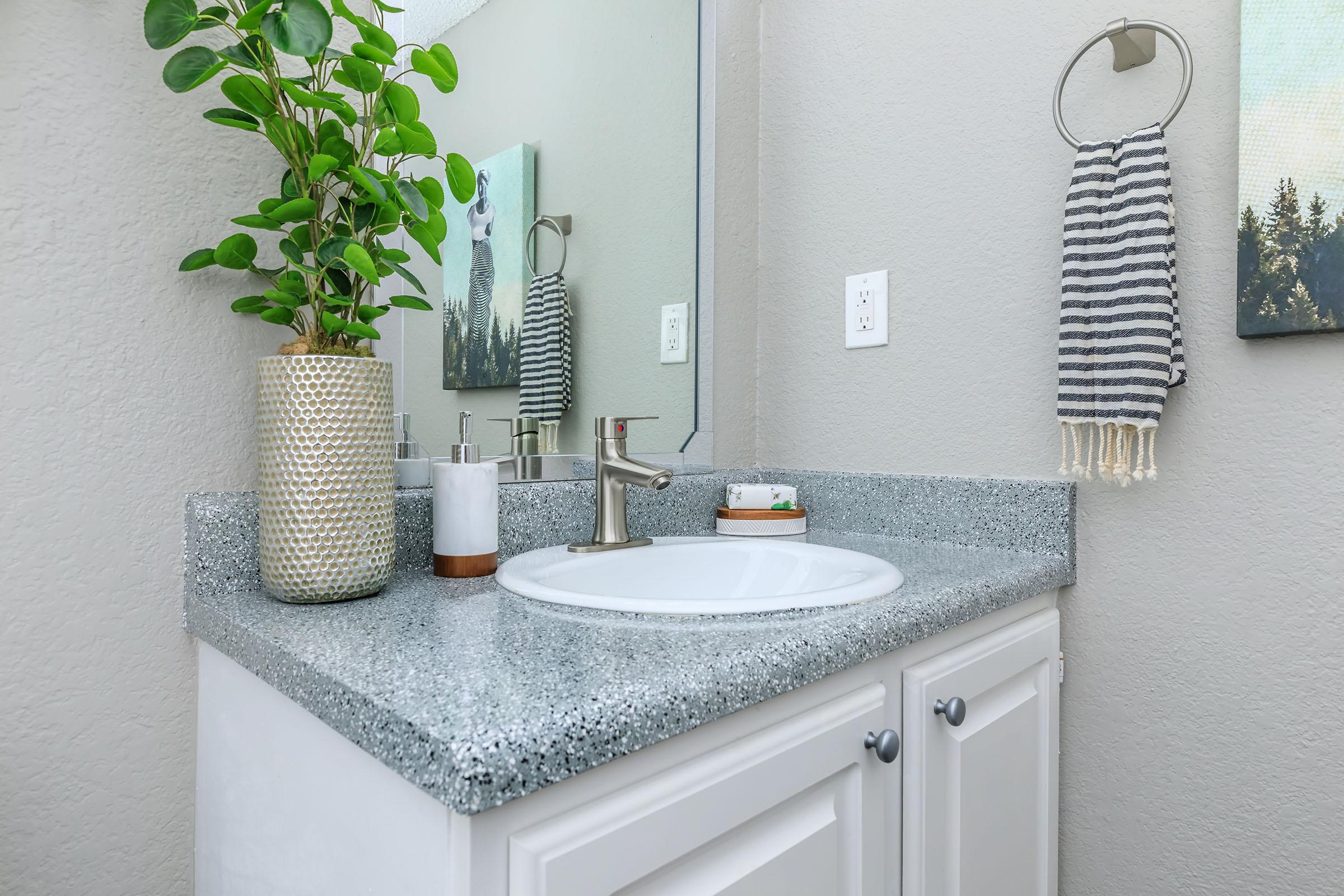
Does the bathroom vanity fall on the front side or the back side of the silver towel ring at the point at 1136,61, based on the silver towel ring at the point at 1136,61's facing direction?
on the front side

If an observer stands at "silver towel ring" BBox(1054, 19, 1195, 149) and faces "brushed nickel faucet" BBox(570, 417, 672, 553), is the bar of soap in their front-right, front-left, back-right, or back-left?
front-right

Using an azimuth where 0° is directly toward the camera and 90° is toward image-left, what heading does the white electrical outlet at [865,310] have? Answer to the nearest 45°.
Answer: approximately 45°

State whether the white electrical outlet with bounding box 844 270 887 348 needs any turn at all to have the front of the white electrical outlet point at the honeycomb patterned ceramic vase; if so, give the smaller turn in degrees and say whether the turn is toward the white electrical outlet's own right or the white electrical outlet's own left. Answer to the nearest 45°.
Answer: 0° — it already faces it

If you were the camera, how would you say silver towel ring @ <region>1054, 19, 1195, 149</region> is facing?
facing the viewer and to the left of the viewer

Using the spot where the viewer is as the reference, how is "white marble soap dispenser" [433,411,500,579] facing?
facing the viewer

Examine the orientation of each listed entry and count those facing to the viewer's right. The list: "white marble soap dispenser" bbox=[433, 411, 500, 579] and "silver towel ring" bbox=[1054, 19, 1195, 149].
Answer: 0
